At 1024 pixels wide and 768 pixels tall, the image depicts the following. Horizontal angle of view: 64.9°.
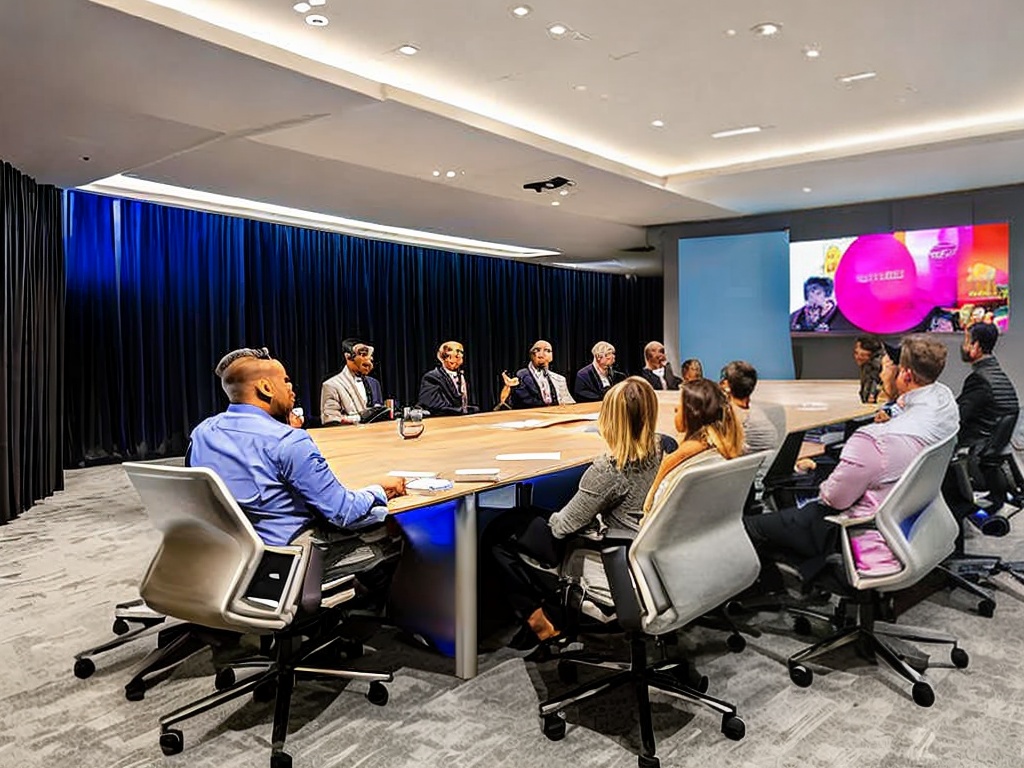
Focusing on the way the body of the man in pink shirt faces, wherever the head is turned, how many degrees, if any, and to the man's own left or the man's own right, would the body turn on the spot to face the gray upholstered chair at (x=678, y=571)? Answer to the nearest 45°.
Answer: approximately 90° to the man's own left

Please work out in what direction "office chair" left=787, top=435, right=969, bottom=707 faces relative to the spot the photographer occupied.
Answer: facing away from the viewer and to the left of the viewer

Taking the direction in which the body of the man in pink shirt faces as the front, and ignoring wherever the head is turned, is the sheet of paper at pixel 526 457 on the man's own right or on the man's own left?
on the man's own left

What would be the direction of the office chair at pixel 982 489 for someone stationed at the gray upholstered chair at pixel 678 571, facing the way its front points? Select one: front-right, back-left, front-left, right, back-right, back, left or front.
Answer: right

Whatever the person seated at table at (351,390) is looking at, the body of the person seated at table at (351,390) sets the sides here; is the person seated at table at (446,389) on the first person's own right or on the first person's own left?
on the first person's own left

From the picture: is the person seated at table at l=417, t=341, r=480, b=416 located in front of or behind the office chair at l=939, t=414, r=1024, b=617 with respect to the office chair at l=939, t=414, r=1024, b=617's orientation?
in front

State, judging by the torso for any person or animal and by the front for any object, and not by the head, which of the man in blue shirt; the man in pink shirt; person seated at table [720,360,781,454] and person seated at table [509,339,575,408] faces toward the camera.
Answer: person seated at table [509,339,575,408]

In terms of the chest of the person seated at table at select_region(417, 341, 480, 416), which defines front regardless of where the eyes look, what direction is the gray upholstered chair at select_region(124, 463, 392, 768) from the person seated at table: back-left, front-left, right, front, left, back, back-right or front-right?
front-right

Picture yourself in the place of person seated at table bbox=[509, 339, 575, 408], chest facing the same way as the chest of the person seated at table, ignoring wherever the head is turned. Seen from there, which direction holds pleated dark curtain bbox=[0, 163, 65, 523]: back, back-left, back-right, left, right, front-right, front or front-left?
right

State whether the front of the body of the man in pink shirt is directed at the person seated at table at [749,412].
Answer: yes
